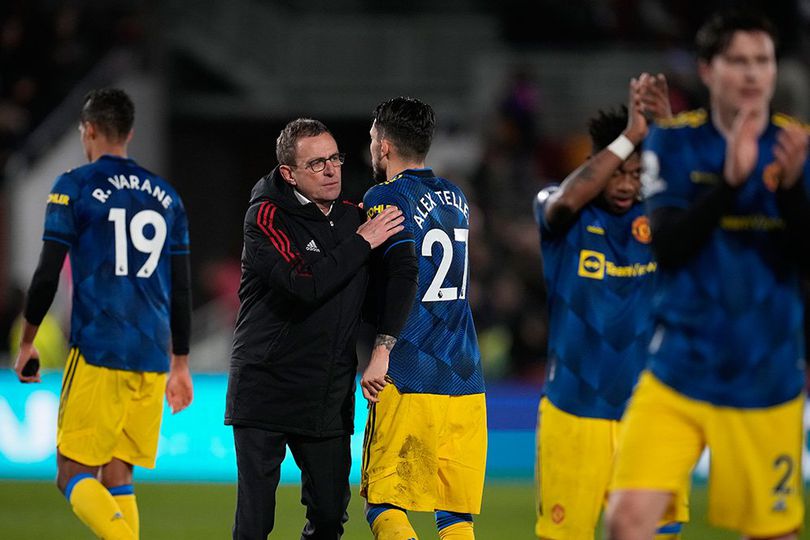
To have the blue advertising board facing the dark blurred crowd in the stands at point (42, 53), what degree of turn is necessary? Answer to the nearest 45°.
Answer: approximately 135° to its right

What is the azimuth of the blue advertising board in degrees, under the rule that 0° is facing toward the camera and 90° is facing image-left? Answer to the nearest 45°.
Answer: approximately 0°

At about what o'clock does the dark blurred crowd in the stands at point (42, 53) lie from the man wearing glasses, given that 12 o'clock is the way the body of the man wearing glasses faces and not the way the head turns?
The dark blurred crowd in the stands is roughly at 7 o'clock from the man wearing glasses.

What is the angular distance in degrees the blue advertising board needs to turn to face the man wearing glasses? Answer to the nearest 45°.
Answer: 0° — it already faces them

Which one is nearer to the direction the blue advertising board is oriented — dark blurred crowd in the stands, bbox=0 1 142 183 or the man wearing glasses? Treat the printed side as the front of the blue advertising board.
the man wearing glasses

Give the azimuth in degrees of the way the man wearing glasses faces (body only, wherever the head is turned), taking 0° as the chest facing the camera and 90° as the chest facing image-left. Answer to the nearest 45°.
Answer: approximately 315°

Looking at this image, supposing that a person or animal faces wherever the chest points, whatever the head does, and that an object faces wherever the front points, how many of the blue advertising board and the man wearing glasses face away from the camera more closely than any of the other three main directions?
0
